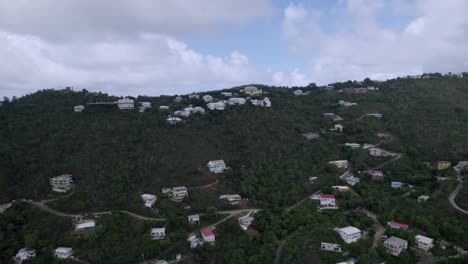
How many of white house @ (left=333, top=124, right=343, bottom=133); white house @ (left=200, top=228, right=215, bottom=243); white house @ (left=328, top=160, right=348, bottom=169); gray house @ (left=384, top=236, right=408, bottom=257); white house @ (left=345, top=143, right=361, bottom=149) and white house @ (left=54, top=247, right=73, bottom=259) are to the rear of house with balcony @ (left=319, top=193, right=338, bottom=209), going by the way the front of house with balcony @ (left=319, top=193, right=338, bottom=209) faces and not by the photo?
3

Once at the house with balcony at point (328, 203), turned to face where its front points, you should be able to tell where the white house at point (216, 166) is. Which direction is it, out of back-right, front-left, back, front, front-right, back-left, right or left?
right

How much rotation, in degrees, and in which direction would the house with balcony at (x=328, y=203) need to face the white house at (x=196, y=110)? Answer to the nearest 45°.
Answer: approximately 135° to its right

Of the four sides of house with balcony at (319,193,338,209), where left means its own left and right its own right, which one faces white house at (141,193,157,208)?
right

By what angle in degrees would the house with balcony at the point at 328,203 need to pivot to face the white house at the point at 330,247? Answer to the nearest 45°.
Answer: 0° — it already faces it

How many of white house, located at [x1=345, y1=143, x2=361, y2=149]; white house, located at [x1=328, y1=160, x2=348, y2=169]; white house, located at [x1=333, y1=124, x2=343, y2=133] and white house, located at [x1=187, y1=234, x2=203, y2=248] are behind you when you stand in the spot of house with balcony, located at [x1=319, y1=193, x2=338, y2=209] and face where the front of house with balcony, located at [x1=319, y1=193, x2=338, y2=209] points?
3

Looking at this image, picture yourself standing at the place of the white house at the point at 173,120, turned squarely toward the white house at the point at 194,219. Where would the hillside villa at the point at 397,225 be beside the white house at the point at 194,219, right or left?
left

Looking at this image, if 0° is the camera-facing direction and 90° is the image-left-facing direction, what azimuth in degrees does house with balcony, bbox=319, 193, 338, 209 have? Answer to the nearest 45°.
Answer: approximately 0°

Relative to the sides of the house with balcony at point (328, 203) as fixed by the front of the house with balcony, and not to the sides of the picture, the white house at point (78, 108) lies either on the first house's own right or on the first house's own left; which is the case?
on the first house's own right

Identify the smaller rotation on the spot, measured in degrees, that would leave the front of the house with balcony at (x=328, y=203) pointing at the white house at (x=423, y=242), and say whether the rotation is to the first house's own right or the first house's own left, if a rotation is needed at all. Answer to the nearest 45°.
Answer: approximately 45° to the first house's own left

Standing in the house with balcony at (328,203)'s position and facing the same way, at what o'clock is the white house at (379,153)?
The white house is roughly at 7 o'clock from the house with balcony.

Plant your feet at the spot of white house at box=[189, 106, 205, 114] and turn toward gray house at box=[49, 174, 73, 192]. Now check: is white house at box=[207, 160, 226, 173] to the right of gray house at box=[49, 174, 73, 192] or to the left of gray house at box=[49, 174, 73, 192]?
left

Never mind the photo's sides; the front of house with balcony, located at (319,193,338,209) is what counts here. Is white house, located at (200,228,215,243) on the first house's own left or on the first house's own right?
on the first house's own right

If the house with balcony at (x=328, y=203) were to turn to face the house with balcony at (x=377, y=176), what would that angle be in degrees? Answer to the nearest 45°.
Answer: approximately 135° to its left

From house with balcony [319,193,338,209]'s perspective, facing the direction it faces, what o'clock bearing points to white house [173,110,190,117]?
The white house is roughly at 4 o'clock from the house with balcony.

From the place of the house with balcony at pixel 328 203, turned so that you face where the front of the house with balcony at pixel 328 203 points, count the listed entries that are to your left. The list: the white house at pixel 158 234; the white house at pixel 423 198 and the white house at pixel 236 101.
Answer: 1

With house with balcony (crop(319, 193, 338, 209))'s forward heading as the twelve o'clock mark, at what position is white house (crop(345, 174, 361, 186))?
The white house is roughly at 7 o'clock from the house with balcony.

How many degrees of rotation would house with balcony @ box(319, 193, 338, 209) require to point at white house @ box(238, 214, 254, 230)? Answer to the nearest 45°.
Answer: approximately 45° to its right
